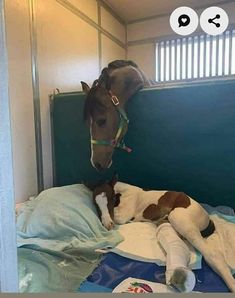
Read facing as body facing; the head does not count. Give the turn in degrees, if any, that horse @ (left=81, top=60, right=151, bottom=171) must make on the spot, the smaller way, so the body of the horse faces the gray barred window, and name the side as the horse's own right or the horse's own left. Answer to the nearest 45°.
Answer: approximately 180°

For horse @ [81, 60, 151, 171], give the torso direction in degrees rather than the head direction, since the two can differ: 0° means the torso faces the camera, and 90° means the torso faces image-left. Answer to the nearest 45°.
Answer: approximately 45°
